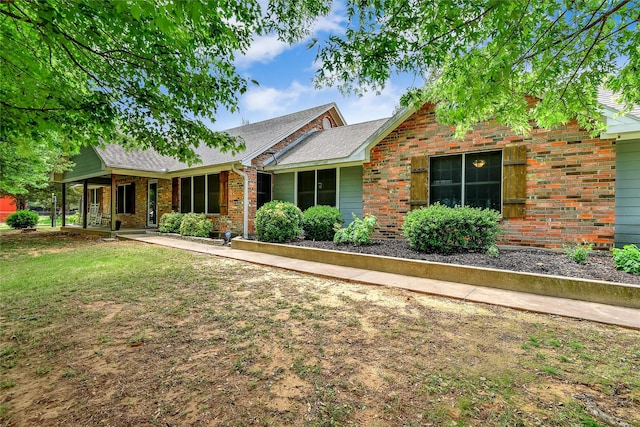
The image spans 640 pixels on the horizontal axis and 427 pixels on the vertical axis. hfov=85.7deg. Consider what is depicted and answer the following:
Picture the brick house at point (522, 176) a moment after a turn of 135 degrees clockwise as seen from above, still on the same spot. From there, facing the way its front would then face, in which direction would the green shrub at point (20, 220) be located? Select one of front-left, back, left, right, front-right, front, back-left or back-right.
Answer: left

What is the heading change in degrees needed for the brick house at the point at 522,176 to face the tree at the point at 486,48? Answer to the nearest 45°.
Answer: approximately 45° to its left

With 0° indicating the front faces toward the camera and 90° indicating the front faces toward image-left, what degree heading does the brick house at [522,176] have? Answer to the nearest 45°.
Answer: approximately 45°

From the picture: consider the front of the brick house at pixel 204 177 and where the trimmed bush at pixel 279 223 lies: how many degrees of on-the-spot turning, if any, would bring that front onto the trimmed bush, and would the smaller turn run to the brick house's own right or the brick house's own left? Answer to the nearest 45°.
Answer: approximately 45° to the brick house's own left

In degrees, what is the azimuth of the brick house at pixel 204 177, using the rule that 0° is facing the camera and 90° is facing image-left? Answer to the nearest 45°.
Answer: approximately 45°

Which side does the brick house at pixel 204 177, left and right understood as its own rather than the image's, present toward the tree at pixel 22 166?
right

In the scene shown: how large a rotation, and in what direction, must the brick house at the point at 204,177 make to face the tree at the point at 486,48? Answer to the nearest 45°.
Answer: approximately 45° to its left

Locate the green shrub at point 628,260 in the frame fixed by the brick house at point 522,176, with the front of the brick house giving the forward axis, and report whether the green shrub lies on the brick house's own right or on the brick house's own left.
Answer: on the brick house's own left
